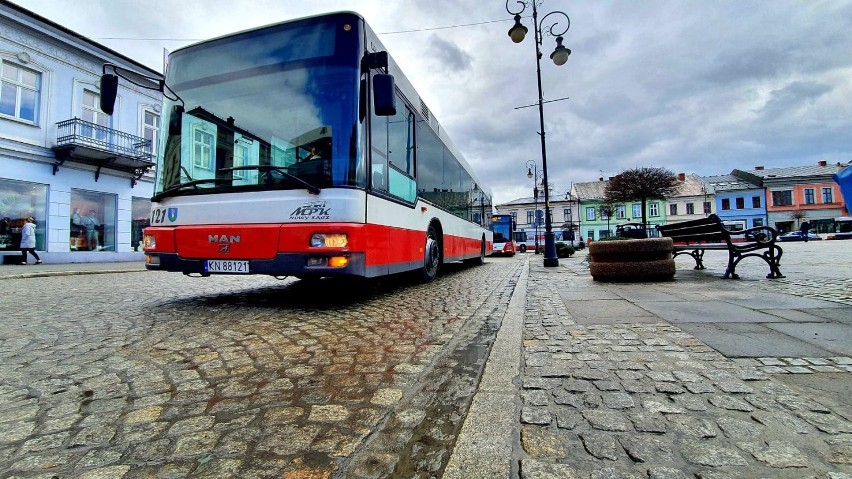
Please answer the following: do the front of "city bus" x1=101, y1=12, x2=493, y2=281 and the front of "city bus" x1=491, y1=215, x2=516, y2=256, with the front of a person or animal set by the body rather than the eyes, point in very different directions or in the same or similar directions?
same or similar directions

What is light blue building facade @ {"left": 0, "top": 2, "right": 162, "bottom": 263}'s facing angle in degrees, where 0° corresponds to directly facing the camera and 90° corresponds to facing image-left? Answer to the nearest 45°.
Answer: approximately 315°

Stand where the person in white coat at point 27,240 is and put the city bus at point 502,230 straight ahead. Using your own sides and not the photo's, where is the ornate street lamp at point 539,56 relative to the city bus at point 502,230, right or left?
right

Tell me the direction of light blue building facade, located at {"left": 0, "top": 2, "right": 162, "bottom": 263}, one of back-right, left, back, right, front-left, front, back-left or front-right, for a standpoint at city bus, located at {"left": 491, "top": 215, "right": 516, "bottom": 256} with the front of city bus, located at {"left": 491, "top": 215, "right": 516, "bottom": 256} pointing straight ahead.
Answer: front-right

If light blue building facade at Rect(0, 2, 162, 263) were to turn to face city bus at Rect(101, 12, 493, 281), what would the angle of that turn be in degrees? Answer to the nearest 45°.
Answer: approximately 45° to its right

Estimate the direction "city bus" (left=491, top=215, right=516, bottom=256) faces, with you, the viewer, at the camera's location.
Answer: facing the viewer

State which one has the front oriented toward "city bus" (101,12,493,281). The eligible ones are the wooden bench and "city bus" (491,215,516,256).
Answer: "city bus" (491,215,516,256)

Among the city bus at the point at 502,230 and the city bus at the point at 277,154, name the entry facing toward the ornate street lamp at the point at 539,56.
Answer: the city bus at the point at 502,230

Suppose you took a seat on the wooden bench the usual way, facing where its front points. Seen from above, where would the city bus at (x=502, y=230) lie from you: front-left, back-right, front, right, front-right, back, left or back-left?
left

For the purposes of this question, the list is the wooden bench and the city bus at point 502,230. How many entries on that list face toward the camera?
1
